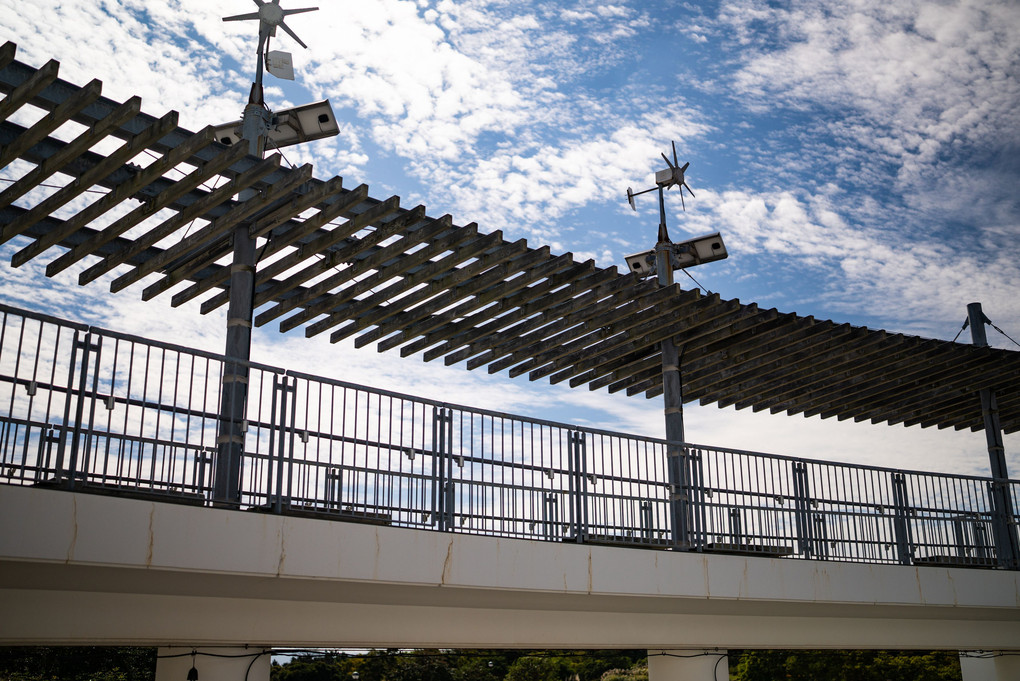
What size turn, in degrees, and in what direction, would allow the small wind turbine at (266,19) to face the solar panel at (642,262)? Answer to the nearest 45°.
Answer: approximately 90° to its left

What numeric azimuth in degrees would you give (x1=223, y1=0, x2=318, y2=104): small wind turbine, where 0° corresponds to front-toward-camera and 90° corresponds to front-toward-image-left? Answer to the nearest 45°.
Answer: approximately 0°

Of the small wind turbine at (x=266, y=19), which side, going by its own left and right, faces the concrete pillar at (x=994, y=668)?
left

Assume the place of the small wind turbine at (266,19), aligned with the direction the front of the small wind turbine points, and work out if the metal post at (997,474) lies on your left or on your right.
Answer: on your left

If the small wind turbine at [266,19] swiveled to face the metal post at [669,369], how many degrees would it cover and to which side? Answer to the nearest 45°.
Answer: approximately 90° to its left
